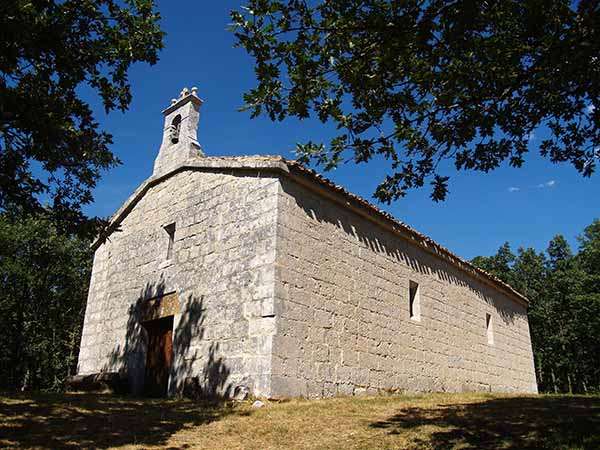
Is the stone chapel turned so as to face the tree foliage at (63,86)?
yes

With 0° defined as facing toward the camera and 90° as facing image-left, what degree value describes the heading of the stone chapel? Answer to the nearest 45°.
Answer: approximately 45°
